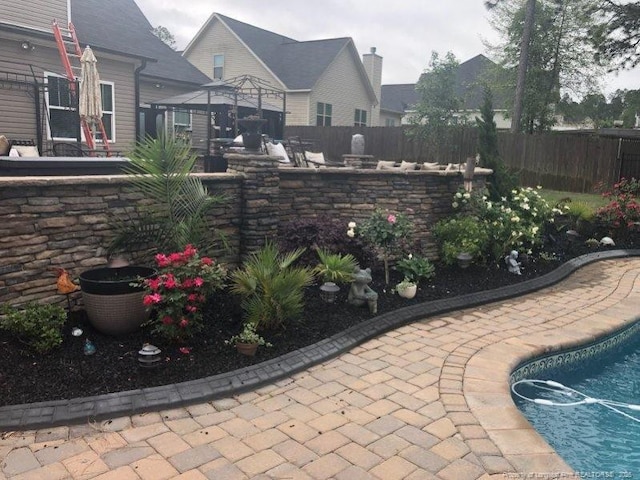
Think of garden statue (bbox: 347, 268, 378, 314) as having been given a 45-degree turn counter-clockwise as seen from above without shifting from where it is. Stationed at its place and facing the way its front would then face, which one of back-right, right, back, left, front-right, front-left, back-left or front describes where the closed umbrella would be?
back-left

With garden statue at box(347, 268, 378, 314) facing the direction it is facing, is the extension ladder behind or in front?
behind

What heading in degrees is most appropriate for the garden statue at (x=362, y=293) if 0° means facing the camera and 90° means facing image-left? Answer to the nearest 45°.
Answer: approximately 315°

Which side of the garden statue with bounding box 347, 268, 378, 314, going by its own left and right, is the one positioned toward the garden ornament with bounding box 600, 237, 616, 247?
left

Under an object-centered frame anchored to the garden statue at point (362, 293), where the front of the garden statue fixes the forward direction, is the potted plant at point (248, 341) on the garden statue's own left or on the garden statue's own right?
on the garden statue's own right

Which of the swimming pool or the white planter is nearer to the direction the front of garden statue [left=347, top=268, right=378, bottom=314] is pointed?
the swimming pool

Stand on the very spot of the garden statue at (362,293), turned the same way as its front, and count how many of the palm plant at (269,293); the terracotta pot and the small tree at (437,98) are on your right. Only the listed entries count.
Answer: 2

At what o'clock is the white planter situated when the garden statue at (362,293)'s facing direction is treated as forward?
The white planter is roughly at 9 o'clock from the garden statue.

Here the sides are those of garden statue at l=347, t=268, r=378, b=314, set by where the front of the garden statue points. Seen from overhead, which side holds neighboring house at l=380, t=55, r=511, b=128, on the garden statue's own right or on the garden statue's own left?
on the garden statue's own left

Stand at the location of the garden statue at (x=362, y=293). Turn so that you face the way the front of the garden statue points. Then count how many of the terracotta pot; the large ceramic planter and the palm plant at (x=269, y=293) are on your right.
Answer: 3

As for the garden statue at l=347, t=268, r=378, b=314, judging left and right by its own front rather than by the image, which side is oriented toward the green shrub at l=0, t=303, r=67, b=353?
right

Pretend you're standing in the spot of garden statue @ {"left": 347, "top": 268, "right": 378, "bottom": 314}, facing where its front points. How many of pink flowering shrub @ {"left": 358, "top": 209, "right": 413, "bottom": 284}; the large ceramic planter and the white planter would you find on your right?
1

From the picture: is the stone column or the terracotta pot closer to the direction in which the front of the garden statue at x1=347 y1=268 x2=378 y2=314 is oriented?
the terracotta pot

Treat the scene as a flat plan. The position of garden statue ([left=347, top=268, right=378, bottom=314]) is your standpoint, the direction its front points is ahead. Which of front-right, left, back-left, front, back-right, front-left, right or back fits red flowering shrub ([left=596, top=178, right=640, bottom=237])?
left

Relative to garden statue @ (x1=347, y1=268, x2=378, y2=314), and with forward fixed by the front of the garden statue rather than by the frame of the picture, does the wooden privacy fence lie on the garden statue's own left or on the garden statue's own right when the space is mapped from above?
on the garden statue's own left

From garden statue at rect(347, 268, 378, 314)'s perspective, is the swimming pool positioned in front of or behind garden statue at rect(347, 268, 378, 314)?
in front

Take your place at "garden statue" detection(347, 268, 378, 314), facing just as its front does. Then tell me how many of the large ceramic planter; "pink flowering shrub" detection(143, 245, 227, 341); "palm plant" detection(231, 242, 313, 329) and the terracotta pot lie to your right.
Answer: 4

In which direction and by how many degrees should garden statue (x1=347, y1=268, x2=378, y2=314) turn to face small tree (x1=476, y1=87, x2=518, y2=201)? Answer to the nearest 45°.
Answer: approximately 90° to its left

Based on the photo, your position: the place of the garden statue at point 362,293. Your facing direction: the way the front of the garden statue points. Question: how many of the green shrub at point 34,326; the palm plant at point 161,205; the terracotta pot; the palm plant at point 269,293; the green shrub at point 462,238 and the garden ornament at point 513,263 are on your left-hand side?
2

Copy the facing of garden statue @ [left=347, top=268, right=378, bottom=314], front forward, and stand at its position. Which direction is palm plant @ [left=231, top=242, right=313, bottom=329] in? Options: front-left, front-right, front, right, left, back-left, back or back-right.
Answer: right
